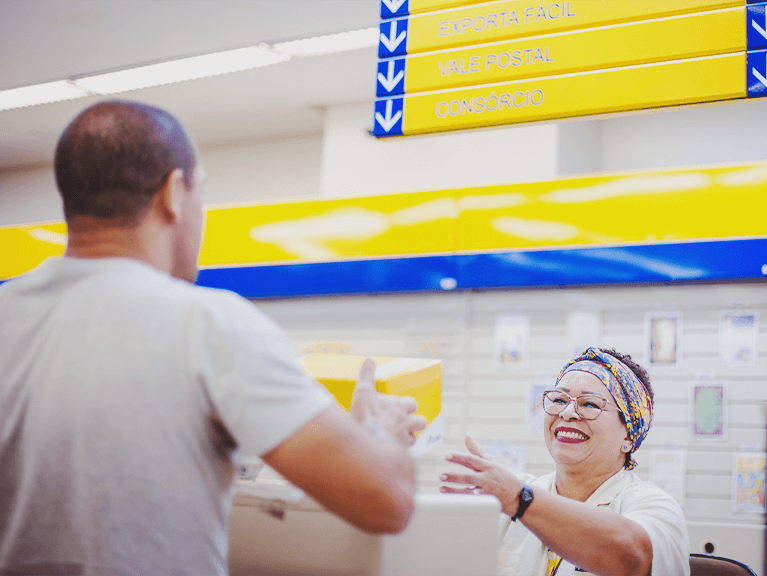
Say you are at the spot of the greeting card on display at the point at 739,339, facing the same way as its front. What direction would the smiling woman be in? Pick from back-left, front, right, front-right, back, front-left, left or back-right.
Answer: front

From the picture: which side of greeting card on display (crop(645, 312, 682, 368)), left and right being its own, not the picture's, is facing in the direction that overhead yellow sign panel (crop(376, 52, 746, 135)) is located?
front

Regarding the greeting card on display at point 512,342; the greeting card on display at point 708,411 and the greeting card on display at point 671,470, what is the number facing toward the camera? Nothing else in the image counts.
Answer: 3

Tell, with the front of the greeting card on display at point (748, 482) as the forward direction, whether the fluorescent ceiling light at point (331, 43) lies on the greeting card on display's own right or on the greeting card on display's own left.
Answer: on the greeting card on display's own right

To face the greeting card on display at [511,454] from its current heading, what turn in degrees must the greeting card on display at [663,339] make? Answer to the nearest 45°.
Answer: approximately 90° to its right

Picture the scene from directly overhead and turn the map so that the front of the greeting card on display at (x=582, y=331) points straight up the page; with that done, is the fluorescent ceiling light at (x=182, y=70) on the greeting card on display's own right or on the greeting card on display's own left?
on the greeting card on display's own right
